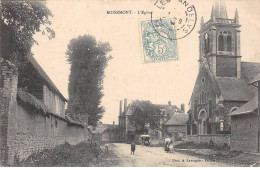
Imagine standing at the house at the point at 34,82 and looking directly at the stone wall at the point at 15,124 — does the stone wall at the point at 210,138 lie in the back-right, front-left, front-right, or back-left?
back-left

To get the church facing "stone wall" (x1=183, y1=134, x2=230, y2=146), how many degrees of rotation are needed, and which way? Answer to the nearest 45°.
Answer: approximately 45° to its left
